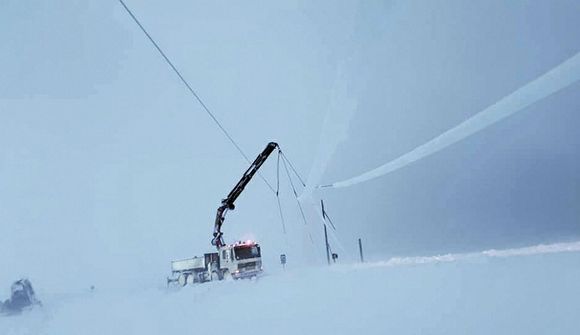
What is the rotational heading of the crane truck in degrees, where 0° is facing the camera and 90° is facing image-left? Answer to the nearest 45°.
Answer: approximately 315°
